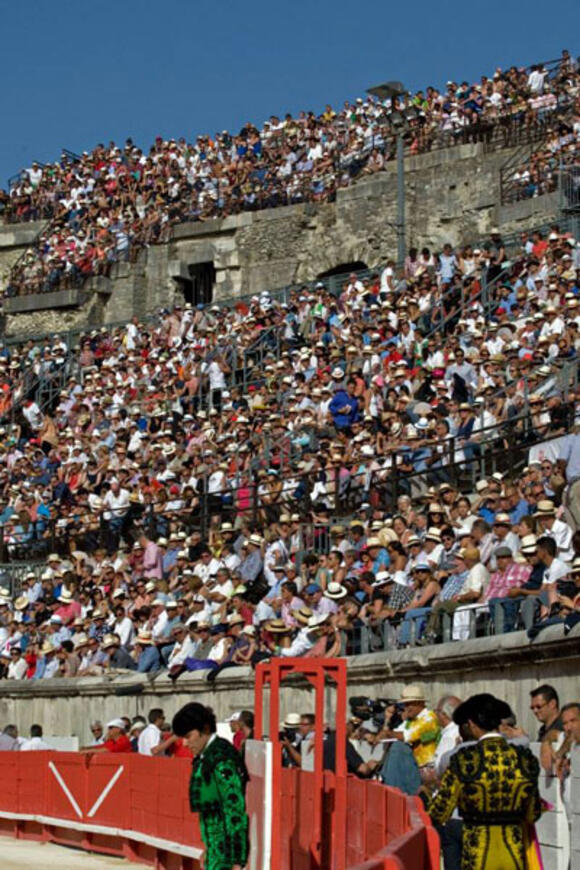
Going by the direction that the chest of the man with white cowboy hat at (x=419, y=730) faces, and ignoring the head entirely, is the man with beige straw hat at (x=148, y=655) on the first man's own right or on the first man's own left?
on the first man's own right

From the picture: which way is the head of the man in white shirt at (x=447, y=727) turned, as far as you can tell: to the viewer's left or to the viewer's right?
to the viewer's left

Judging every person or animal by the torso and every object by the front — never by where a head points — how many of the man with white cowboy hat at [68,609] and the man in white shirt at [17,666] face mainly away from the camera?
0

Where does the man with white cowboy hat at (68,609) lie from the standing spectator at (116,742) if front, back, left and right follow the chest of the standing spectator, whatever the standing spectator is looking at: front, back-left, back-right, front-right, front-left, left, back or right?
back-right

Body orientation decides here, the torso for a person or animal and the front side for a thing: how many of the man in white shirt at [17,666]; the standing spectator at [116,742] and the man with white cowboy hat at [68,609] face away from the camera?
0

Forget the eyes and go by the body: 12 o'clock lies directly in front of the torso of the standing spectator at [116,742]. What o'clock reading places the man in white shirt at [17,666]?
The man in white shirt is roughly at 4 o'clock from the standing spectator.

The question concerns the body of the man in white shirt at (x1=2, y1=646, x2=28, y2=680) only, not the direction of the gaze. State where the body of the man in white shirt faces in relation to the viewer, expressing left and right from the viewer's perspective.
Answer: facing the viewer and to the left of the viewer

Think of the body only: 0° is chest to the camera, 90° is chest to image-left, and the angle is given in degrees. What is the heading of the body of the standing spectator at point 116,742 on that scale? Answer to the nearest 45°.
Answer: approximately 45°

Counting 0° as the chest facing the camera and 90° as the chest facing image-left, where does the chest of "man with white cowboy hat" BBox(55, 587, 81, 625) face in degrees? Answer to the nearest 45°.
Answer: approximately 45°

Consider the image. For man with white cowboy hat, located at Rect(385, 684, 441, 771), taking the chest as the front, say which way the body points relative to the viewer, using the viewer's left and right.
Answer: facing to the left of the viewer

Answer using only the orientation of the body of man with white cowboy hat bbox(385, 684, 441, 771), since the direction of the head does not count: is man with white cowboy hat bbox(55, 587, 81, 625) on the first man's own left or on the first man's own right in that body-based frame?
on the first man's own right
